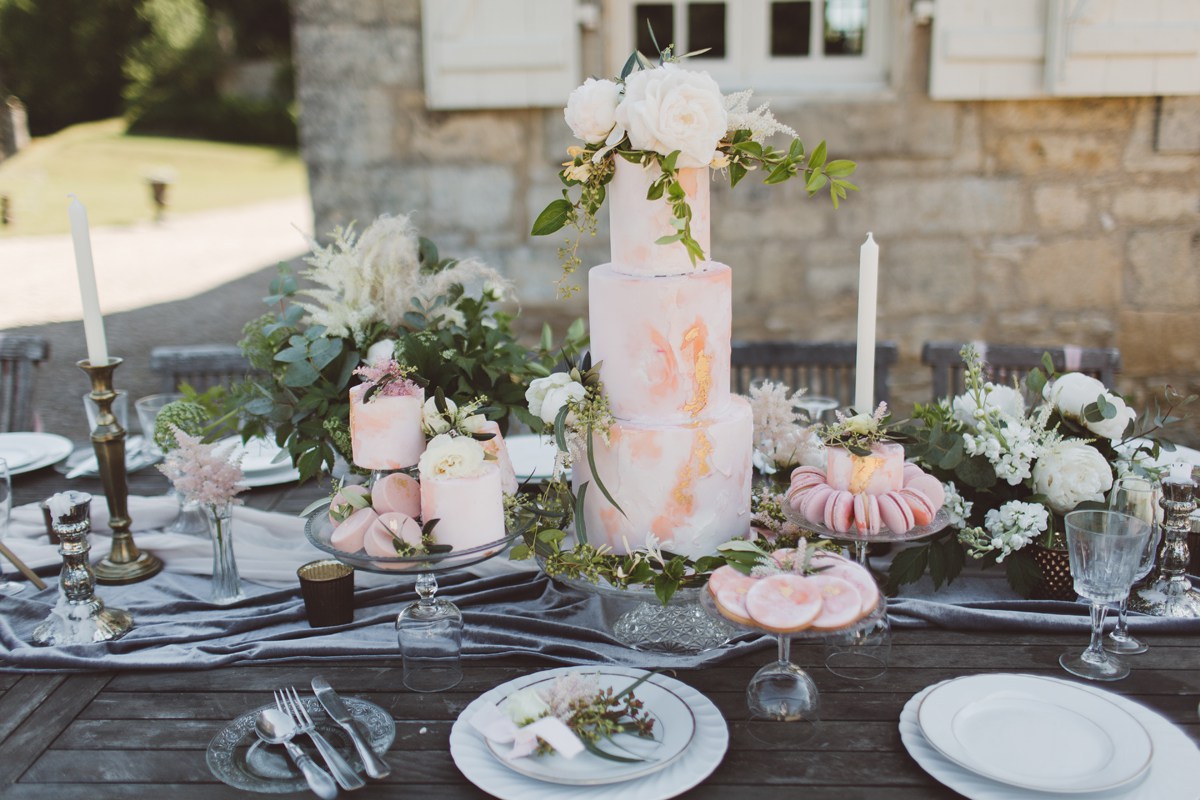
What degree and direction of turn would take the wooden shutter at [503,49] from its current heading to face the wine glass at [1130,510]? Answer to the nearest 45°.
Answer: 0° — it already faces it

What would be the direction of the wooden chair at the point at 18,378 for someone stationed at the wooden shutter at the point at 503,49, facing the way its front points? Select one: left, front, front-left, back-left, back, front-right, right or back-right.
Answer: front-right

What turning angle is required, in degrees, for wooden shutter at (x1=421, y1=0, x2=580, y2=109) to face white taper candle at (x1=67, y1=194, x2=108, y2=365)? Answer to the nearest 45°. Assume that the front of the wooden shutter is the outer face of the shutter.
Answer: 0° — it already faces it

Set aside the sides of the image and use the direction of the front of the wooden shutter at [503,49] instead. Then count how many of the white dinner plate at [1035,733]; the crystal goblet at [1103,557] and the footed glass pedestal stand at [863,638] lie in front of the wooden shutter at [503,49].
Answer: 3

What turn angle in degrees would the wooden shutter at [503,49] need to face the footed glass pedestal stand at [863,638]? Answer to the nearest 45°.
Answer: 0° — it already faces it

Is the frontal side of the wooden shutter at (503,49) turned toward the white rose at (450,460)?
yes

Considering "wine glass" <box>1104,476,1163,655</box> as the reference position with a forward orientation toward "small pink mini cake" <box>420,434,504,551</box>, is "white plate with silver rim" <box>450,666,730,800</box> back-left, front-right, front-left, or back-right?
front-left

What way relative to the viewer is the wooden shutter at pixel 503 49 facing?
toward the camera

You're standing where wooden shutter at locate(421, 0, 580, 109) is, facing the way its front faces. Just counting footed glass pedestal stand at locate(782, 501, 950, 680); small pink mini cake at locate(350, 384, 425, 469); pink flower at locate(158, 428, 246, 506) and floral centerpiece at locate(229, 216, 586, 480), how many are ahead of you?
4

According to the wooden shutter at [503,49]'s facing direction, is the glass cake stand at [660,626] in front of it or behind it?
in front

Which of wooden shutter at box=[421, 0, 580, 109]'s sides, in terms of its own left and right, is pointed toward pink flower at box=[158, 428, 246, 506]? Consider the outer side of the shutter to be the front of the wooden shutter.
front

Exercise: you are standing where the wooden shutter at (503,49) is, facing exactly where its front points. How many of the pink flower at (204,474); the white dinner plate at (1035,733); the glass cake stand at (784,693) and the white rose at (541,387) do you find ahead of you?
4

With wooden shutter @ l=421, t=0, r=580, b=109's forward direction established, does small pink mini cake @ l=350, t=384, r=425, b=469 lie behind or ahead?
ahead

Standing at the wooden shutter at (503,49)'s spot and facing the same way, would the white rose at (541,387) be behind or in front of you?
in front

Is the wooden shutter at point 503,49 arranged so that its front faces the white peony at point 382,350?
yes

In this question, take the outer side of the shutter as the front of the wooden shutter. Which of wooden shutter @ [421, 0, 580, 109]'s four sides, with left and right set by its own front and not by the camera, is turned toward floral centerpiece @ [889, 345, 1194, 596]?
front

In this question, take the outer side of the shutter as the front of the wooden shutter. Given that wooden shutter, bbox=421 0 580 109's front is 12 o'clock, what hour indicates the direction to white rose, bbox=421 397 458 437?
The white rose is roughly at 12 o'clock from the wooden shutter.
